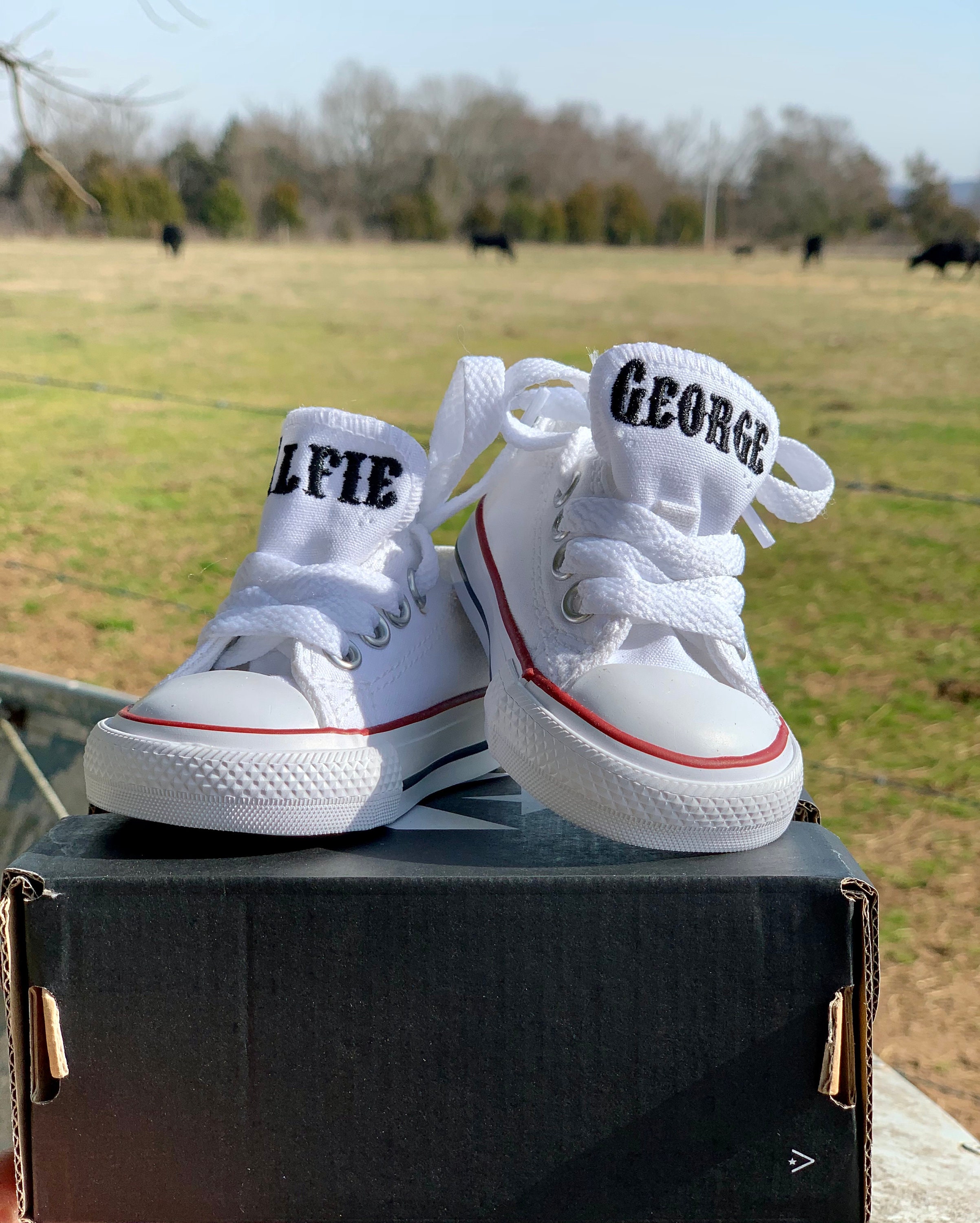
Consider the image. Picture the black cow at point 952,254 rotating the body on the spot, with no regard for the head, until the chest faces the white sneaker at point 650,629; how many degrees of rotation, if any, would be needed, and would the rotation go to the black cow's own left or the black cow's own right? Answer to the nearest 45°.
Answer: approximately 90° to the black cow's own left

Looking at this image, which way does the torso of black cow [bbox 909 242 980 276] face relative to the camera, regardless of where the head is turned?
to the viewer's left

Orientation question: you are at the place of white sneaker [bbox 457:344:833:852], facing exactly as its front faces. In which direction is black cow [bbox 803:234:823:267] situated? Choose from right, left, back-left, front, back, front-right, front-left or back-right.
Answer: back-left

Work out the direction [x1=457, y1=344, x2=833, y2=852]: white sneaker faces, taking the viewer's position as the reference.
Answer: facing the viewer and to the right of the viewer

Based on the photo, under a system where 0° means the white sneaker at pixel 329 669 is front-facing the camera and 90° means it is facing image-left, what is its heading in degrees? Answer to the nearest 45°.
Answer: approximately 45°

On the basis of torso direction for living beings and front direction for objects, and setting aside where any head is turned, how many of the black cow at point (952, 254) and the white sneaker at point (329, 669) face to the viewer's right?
0
